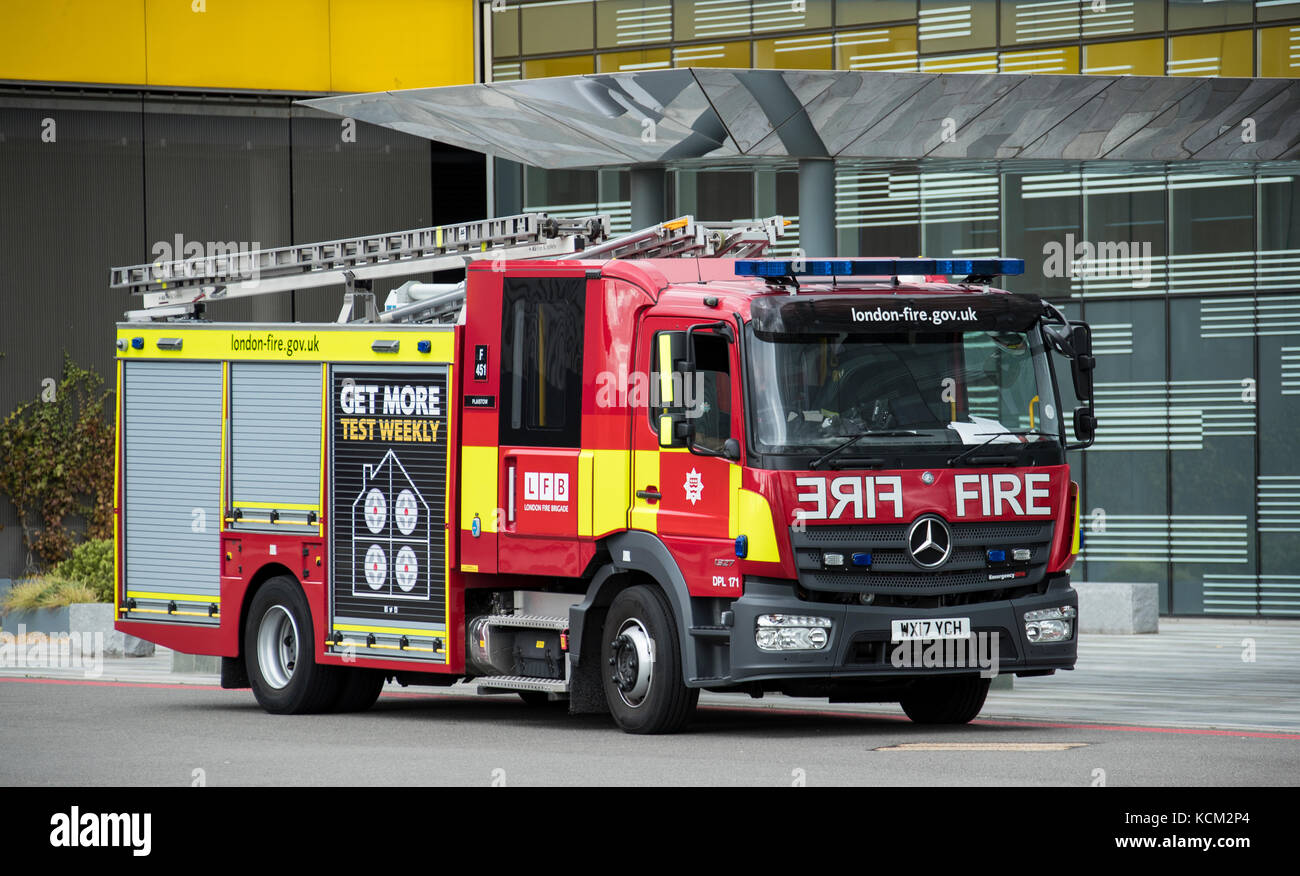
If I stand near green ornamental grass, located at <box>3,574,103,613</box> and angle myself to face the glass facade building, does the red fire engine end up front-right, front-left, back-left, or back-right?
front-right

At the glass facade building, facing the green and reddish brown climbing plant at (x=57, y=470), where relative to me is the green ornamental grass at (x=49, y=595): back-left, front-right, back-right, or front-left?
front-left

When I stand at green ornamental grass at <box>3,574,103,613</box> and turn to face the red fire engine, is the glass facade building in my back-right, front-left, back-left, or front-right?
front-left

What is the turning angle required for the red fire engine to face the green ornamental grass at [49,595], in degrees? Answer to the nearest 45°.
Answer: approximately 180°

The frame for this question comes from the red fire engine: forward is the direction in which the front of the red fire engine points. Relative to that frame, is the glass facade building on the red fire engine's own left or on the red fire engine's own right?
on the red fire engine's own left

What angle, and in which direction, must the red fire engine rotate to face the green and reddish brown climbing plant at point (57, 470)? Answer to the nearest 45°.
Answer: approximately 180°

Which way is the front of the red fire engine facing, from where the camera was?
facing the viewer and to the right of the viewer

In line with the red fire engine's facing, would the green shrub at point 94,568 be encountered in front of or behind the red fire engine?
behind
